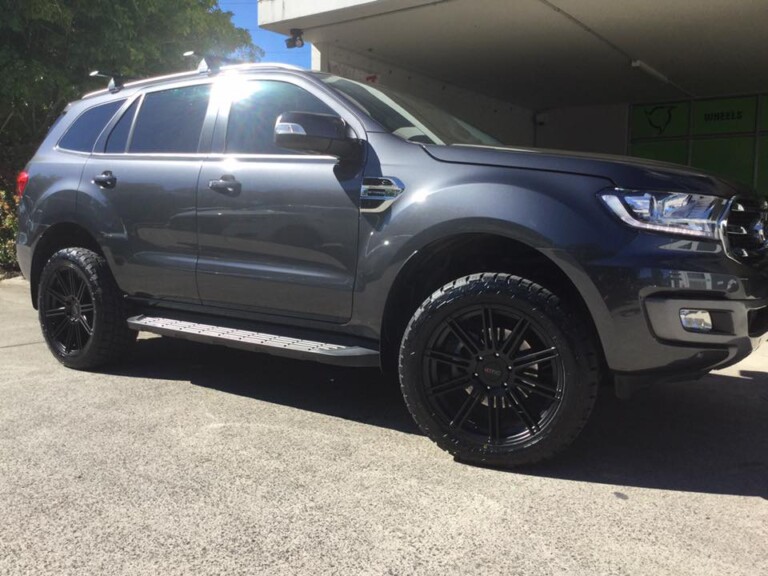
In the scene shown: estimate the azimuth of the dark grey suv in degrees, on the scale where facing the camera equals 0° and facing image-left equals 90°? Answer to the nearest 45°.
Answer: approximately 315°

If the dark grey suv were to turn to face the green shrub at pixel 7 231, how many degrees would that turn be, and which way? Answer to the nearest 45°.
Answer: approximately 180°
